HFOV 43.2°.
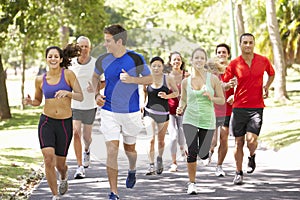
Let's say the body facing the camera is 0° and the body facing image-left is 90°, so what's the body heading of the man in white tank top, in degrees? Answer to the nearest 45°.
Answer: approximately 0°

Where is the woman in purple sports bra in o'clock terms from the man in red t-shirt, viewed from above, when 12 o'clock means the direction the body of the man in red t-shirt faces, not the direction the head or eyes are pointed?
The woman in purple sports bra is roughly at 2 o'clock from the man in red t-shirt.

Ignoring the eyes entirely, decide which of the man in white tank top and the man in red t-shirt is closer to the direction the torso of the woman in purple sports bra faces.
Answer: the man in red t-shirt

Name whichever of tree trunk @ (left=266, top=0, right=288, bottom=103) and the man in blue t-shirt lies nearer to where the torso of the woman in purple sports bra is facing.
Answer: the man in blue t-shirt
